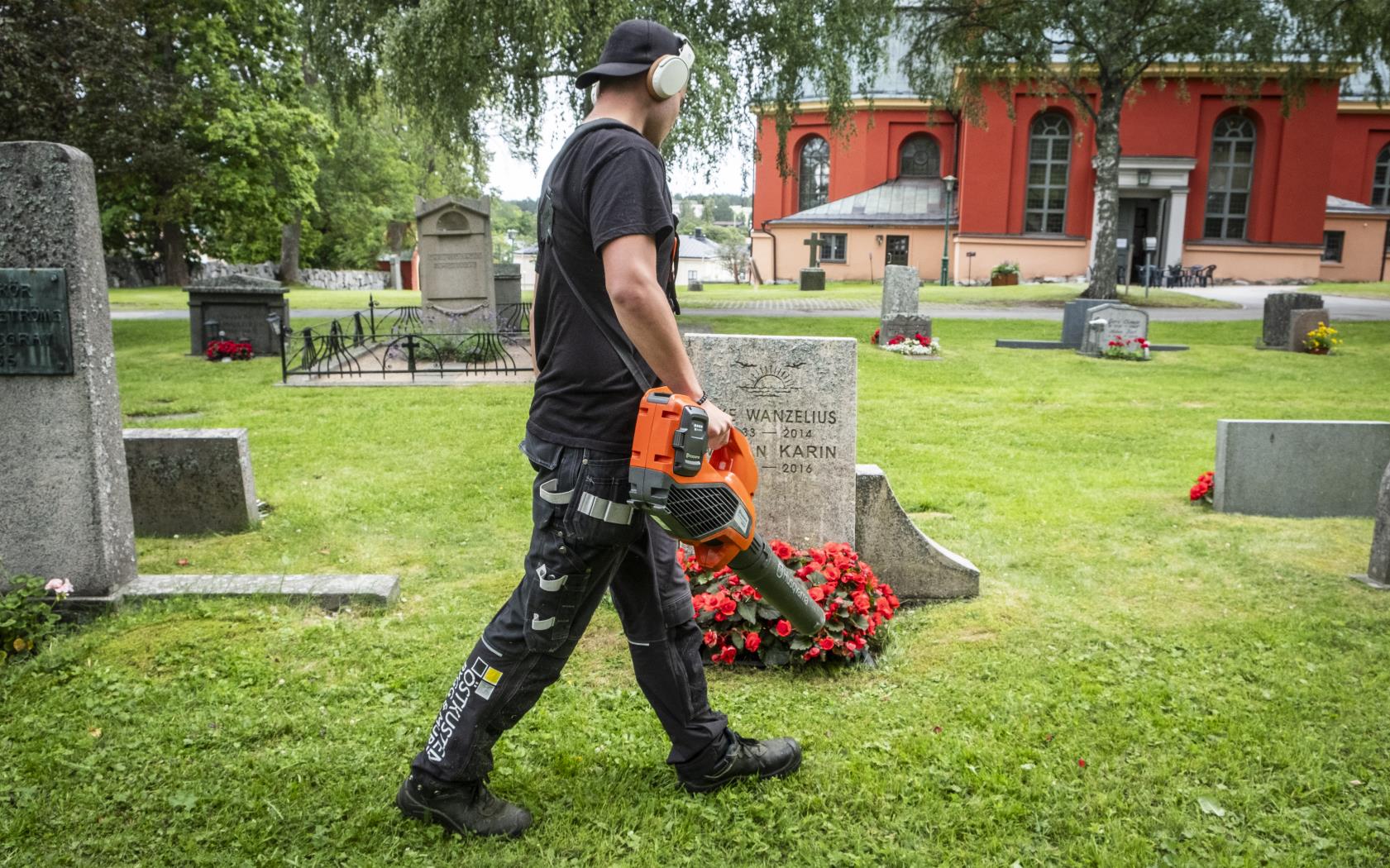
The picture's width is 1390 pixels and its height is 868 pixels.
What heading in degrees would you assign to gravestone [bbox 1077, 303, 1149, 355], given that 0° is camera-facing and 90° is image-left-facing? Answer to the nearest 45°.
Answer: approximately 0°

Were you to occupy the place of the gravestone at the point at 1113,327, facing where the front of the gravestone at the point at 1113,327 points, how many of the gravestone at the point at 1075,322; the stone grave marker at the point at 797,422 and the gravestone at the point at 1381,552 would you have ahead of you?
2

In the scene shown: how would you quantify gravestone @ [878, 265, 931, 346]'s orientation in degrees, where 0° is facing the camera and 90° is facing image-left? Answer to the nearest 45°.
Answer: approximately 0°

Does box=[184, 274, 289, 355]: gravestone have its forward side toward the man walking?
yes

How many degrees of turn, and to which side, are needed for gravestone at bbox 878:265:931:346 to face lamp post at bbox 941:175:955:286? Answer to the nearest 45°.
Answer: approximately 180°

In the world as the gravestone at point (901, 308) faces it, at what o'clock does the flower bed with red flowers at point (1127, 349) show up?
The flower bed with red flowers is roughly at 9 o'clock from the gravestone.
